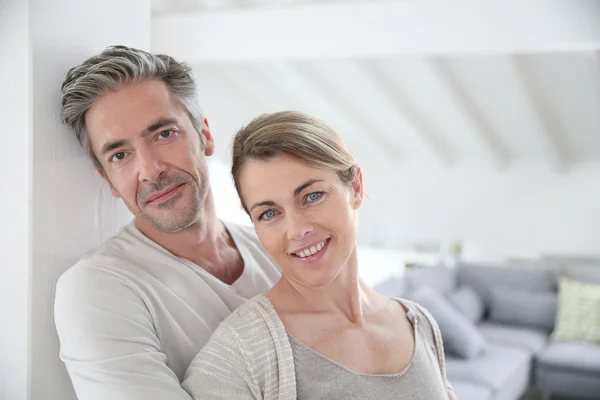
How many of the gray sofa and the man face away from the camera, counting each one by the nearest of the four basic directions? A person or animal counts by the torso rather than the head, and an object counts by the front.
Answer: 0

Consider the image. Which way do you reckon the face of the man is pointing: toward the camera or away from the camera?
toward the camera

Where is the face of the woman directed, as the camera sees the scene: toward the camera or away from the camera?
toward the camera

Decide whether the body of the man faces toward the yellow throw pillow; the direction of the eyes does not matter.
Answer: no

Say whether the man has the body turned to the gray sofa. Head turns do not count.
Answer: no

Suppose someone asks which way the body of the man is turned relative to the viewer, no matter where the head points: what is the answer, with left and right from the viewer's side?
facing the viewer and to the right of the viewer

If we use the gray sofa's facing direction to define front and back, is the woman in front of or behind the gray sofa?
in front

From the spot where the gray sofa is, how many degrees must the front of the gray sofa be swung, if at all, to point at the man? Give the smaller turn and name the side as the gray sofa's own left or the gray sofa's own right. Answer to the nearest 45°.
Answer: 0° — it already faces them

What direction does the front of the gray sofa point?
toward the camera
